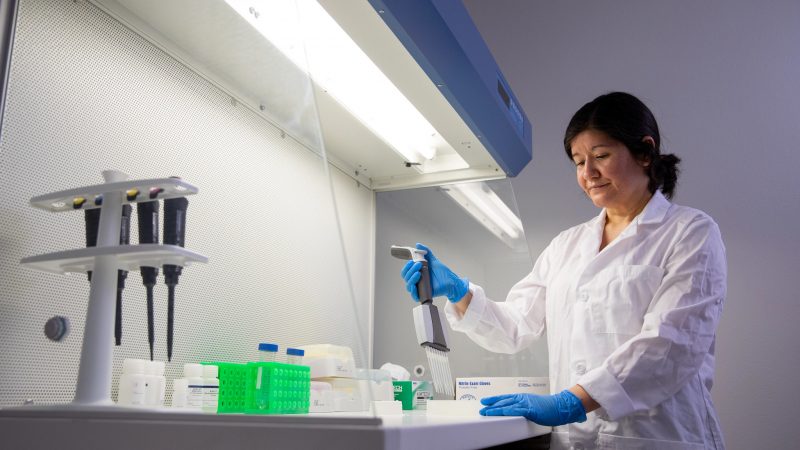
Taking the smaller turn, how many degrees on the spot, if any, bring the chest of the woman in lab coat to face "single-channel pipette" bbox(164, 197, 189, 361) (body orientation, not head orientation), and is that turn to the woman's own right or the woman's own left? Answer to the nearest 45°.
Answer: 0° — they already face it

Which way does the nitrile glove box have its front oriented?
toward the camera

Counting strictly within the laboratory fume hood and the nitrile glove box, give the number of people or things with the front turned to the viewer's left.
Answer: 0

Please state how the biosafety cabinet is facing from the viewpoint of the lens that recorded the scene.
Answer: facing the viewer and to the right of the viewer

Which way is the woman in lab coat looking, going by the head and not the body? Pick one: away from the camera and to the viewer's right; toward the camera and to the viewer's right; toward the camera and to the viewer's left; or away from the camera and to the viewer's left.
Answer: toward the camera and to the viewer's left

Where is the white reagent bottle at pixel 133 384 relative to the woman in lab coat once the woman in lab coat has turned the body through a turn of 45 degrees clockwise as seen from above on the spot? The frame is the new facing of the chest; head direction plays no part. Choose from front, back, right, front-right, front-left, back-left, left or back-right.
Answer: front-left

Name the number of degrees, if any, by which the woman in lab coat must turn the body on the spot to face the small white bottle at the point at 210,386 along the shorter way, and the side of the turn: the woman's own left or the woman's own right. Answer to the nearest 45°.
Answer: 0° — they already face it

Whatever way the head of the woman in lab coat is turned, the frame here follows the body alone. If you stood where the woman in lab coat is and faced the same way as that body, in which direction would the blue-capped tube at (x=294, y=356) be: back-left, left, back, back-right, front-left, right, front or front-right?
front
